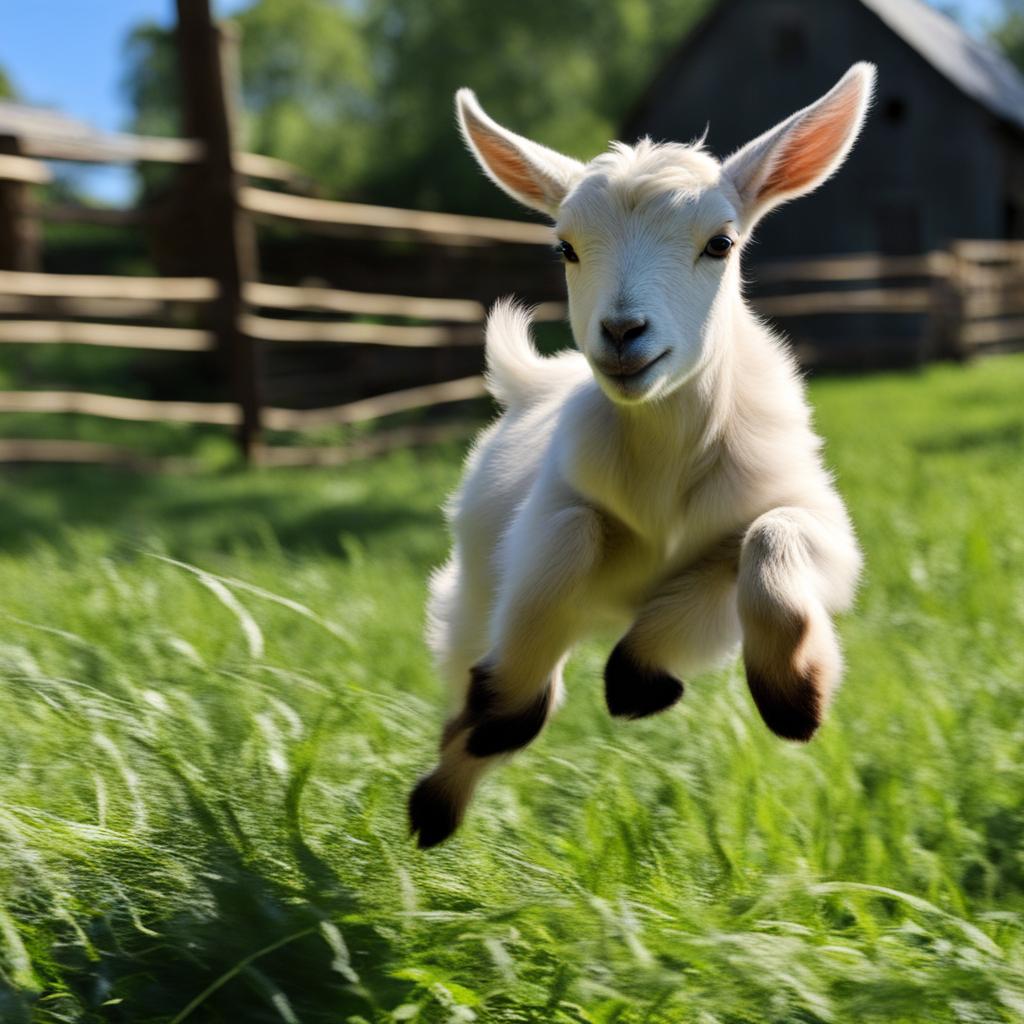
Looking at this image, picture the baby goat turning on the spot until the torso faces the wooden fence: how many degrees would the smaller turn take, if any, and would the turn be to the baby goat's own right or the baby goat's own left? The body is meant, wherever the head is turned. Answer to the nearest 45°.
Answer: approximately 180°

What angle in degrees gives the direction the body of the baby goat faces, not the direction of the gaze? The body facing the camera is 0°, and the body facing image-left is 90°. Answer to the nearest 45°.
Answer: approximately 315°
